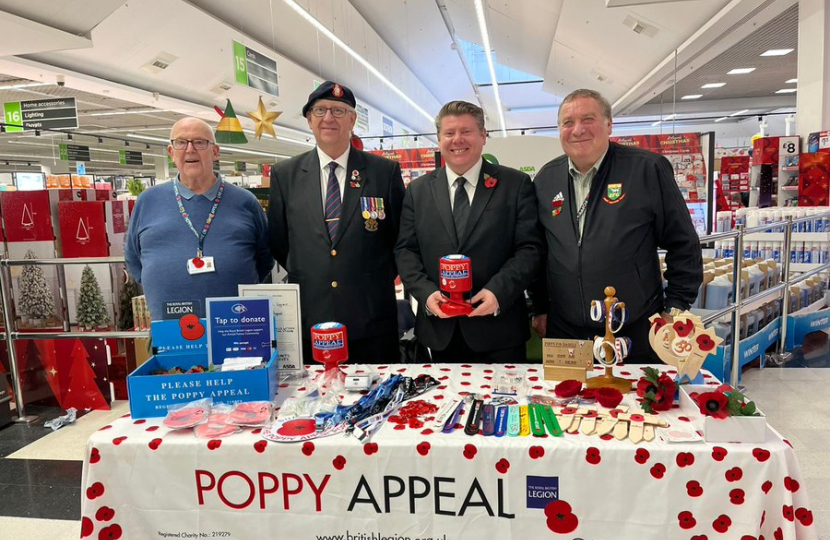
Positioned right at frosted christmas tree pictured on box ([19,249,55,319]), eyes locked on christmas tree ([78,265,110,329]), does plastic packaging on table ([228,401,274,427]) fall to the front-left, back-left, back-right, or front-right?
front-right

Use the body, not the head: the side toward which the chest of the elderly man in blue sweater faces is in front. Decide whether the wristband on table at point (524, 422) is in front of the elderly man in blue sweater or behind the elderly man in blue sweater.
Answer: in front

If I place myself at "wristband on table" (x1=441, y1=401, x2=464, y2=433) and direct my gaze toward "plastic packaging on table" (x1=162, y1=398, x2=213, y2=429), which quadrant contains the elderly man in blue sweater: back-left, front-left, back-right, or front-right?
front-right

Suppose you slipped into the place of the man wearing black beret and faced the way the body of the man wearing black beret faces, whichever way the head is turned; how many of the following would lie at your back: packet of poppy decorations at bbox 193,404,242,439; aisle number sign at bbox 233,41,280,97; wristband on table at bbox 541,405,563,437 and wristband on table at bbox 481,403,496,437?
1

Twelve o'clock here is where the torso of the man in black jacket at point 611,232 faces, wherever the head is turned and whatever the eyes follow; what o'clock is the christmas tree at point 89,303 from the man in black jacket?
The christmas tree is roughly at 2 o'clock from the man in black jacket.

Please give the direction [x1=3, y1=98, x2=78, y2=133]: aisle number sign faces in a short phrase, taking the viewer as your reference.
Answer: facing the viewer

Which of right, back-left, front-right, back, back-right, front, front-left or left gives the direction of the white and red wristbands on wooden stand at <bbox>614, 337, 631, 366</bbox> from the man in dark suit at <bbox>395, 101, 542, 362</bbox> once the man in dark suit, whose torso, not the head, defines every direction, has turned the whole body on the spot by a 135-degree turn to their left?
right

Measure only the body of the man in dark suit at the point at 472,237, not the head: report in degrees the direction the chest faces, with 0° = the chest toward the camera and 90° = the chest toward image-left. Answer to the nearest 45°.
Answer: approximately 0°

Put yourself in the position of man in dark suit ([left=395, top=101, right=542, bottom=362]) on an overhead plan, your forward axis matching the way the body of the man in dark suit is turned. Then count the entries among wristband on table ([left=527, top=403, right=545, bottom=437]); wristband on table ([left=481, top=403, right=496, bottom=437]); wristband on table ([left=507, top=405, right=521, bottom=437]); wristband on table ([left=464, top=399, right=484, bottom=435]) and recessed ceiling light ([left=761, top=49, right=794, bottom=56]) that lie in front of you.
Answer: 4

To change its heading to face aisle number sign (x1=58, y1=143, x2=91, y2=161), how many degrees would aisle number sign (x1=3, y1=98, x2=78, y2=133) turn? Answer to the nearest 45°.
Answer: approximately 180°

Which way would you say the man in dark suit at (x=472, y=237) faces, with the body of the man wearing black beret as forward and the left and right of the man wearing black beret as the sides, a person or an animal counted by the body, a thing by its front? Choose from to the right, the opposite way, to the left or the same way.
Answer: the same way

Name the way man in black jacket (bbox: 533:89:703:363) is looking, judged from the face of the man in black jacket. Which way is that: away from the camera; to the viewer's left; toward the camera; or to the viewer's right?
toward the camera

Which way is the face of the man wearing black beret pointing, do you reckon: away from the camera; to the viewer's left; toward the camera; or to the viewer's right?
toward the camera

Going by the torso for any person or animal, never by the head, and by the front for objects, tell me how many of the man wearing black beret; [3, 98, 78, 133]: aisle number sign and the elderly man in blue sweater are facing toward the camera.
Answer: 3

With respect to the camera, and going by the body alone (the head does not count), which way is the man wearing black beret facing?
toward the camera

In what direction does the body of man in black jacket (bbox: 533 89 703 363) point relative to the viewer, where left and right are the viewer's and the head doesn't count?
facing the viewer and to the left of the viewer

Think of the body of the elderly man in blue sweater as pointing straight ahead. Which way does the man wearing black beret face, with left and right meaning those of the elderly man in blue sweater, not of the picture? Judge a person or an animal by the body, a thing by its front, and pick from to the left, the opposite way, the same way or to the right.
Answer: the same way

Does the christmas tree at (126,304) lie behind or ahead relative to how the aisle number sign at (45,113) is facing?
ahead
